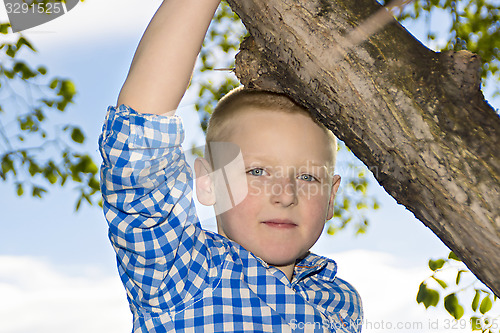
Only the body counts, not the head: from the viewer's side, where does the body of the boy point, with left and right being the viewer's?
facing the viewer and to the right of the viewer

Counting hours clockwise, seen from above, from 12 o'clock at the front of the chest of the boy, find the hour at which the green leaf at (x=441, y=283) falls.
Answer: The green leaf is roughly at 9 o'clock from the boy.

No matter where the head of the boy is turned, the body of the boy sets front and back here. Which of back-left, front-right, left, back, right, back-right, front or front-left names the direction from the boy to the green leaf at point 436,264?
left

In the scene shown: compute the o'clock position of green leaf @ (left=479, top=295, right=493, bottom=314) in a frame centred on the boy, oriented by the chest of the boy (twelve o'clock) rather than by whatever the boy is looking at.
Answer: The green leaf is roughly at 9 o'clock from the boy.

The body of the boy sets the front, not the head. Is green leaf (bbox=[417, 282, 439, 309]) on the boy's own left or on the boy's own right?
on the boy's own left

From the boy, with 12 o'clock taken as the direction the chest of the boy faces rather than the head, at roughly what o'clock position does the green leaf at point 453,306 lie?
The green leaf is roughly at 9 o'clock from the boy.

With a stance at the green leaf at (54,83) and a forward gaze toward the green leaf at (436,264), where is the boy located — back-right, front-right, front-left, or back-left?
front-right
